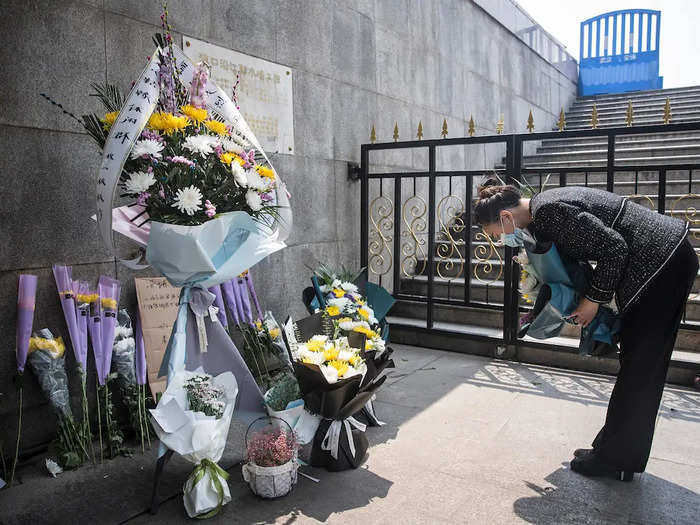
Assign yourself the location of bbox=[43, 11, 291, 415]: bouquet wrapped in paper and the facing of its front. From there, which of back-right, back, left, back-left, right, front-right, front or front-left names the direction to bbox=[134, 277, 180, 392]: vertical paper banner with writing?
back

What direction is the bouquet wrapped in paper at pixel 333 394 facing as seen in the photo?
toward the camera

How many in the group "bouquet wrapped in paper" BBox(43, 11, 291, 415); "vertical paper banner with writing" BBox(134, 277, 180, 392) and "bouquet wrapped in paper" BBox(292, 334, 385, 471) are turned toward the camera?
3

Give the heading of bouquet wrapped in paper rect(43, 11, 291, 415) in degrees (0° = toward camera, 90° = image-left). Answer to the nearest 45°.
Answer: approximately 0°

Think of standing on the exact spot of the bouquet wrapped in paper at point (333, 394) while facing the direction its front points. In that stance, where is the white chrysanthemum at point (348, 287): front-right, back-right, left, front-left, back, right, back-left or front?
back

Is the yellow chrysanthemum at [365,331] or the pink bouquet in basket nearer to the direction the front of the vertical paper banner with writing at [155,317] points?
the pink bouquet in basket

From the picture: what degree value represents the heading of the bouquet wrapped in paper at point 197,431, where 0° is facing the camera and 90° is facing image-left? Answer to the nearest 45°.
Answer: approximately 0°

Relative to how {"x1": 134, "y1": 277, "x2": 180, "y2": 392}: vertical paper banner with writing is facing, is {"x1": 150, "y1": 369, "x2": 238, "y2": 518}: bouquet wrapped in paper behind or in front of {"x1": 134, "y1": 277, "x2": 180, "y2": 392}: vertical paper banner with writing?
in front
